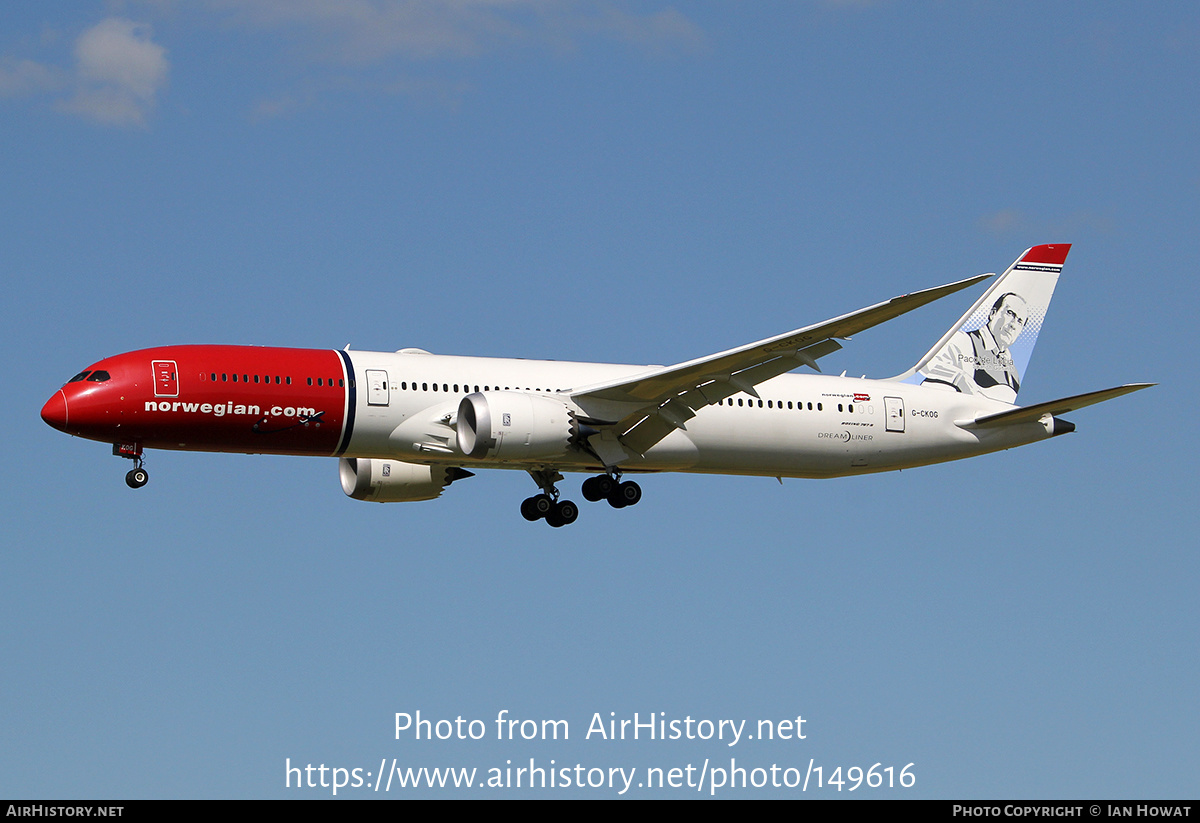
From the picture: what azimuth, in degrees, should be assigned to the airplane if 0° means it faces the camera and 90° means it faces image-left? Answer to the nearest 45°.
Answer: approximately 90°
